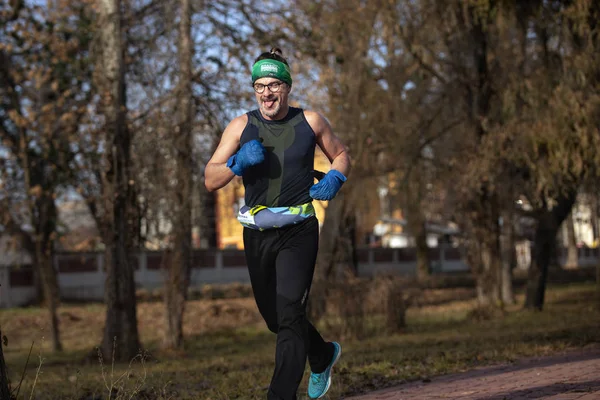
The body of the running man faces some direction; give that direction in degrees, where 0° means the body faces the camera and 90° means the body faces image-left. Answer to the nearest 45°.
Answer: approximately 0°

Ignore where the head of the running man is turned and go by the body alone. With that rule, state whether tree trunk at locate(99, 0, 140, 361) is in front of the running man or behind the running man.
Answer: behind

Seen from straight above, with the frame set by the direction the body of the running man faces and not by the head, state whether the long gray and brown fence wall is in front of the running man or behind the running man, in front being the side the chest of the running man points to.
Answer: behind
